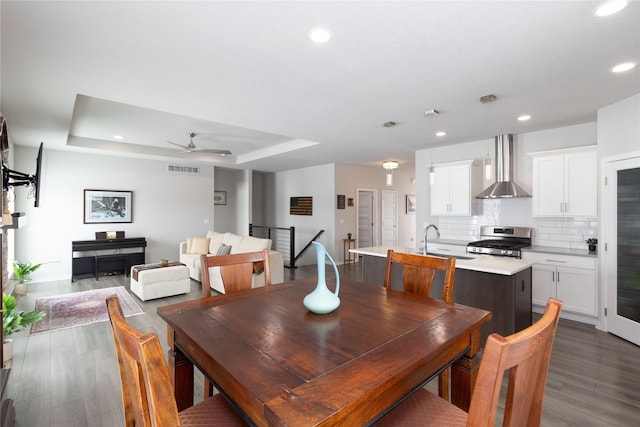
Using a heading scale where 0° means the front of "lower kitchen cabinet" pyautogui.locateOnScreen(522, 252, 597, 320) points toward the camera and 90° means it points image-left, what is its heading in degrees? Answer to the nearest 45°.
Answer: approximately 45°

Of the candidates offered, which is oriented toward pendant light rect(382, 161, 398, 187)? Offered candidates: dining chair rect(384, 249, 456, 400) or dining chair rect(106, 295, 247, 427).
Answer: dining chair rect(106, 295, 247, 427)

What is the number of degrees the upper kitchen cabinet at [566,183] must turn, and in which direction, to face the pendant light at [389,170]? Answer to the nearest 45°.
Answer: approximately 45° to its right

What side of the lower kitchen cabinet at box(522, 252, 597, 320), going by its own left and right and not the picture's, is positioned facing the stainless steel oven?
right

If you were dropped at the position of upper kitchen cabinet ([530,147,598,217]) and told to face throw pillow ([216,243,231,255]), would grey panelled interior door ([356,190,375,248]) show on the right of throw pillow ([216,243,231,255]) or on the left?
right

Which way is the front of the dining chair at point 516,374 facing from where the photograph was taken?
facing away from the viewer and to the left of the viewer

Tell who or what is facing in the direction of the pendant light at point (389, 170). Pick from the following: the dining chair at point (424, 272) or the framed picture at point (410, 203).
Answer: the framed picture

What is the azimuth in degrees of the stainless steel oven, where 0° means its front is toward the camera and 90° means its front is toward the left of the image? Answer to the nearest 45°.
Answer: approximately 45°

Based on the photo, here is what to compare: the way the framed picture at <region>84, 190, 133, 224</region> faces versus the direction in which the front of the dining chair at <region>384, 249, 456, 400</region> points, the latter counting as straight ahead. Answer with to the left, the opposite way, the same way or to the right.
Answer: to the left
